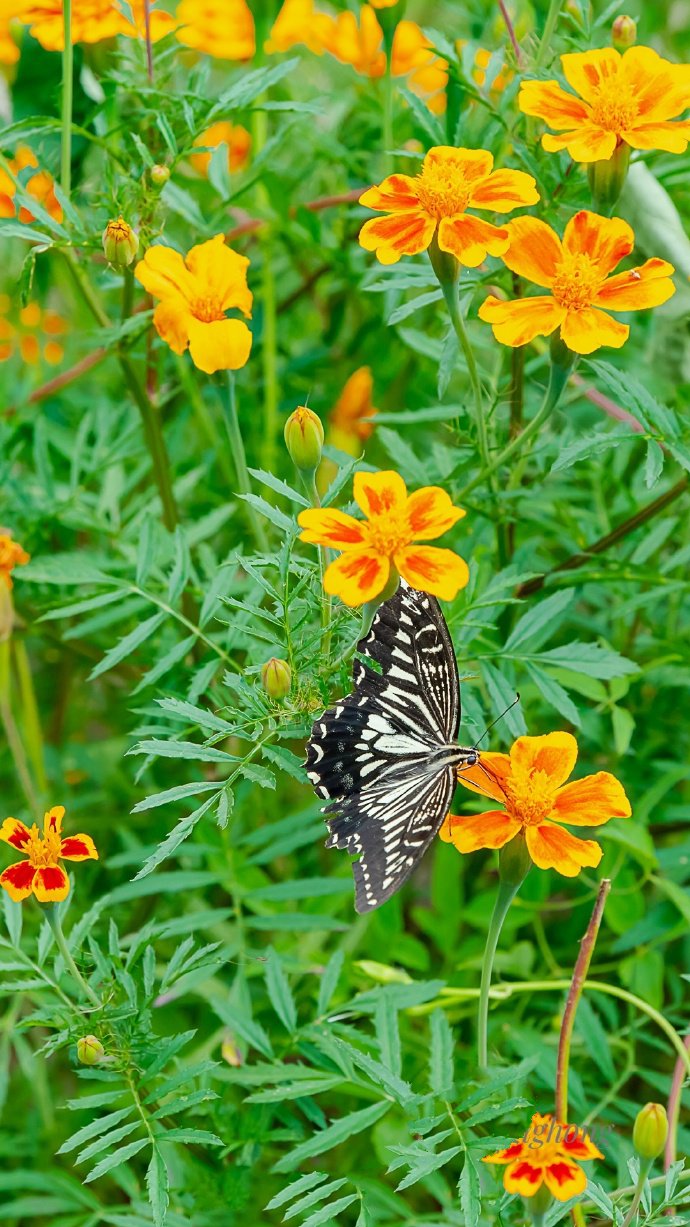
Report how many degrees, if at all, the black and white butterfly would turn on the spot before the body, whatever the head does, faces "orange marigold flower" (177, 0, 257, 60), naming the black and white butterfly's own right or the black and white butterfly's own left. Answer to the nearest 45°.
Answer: approximately 90° to the black and white butterfly's own left

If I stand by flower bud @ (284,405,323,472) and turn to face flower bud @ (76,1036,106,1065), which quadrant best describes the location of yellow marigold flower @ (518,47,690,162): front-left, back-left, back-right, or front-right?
back-left

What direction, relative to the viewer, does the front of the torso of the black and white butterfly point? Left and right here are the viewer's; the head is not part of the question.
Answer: facing to the right of the viewer
